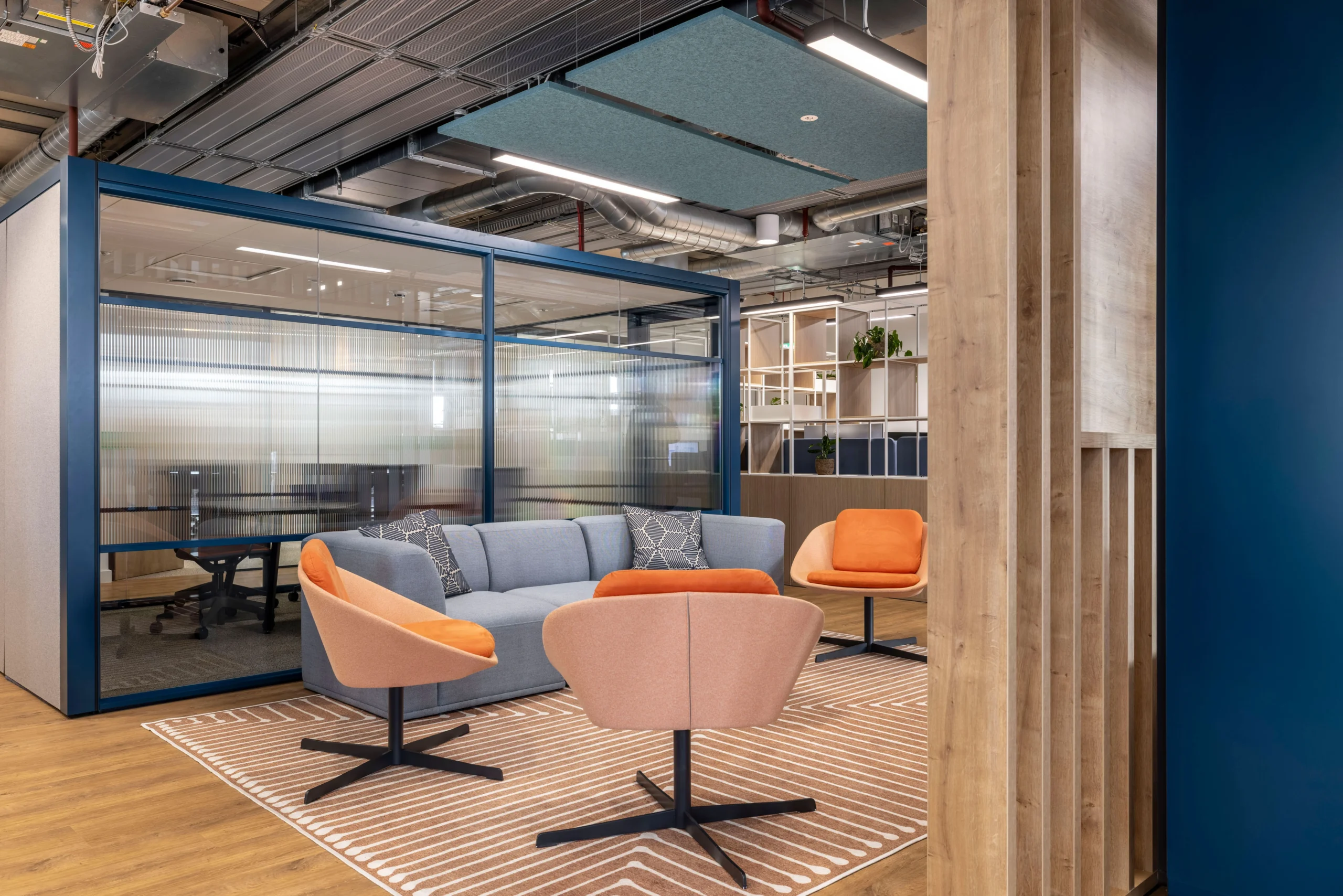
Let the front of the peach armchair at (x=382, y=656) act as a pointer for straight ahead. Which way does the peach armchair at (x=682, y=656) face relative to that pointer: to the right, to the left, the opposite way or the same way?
to the left

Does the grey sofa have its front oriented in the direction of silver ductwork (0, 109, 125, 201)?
no

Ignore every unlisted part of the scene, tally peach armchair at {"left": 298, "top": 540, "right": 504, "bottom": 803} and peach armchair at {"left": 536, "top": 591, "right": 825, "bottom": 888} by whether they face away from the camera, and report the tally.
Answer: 1

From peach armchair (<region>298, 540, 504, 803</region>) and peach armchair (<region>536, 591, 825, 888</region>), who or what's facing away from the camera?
peach armchair (<region>536, 591, 825, 888</region>)

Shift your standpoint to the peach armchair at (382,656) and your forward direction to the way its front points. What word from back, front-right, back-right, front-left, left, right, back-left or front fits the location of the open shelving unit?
front-left

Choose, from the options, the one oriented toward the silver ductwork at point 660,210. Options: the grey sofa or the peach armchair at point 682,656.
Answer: the peach armchair

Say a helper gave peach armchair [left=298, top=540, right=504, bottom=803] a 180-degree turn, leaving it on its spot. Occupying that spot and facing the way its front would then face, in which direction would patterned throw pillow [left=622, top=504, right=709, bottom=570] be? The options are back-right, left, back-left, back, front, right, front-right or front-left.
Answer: back-right

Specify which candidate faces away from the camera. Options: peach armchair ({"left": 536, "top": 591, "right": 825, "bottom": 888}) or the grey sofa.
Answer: the peach armchair

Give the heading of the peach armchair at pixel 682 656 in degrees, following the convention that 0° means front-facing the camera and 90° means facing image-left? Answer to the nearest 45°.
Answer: approximately 180°

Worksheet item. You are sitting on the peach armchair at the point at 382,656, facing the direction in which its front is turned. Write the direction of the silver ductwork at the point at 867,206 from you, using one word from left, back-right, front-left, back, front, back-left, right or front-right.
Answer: front-left

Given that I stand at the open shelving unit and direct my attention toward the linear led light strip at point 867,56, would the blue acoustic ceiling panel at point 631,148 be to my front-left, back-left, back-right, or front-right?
front-right

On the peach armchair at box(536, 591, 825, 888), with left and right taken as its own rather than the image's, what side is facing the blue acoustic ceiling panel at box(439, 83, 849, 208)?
front

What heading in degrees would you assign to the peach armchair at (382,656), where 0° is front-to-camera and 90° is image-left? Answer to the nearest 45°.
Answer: approximately 270°

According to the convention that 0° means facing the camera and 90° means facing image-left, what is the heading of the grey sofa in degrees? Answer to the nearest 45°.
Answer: approximately 315°
